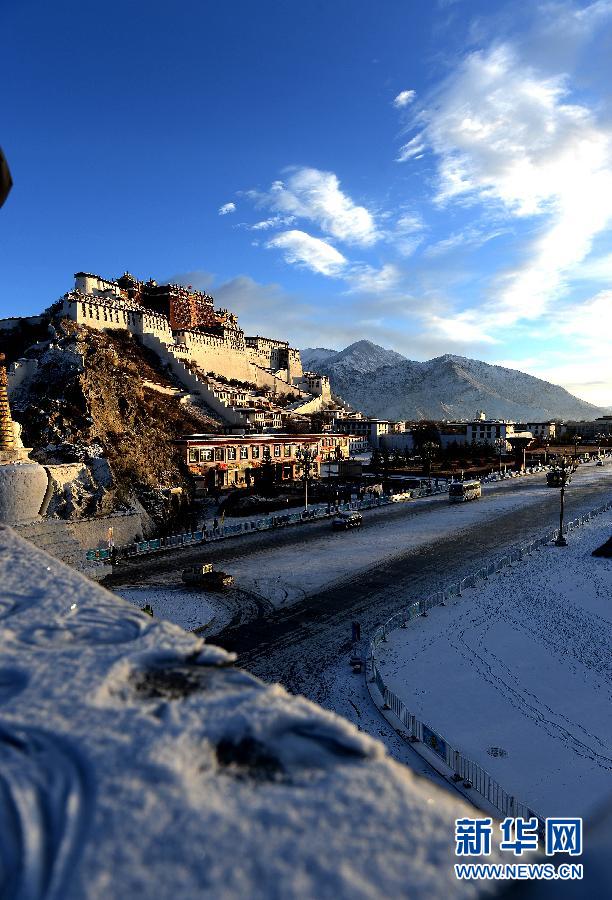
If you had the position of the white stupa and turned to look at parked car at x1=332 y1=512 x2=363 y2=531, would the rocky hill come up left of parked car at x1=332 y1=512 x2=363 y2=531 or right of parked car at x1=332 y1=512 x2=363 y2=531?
left

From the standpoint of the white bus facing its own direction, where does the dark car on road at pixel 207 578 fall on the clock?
The dark car on road is roughly at 11 o'clock from the white bus.

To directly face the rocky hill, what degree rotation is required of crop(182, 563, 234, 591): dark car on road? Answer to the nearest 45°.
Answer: approximately 135° to its left

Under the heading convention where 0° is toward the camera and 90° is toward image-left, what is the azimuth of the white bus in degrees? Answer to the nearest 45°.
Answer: approximately 45°

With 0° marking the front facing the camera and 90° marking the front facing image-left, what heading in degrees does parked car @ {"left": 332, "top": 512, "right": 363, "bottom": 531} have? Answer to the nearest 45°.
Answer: approximately 45°

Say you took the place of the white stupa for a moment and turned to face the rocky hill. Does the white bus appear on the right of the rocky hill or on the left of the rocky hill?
right

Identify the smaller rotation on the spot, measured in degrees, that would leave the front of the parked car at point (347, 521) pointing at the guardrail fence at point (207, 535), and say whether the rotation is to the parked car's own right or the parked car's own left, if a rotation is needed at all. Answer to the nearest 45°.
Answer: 0° — it already faces it
